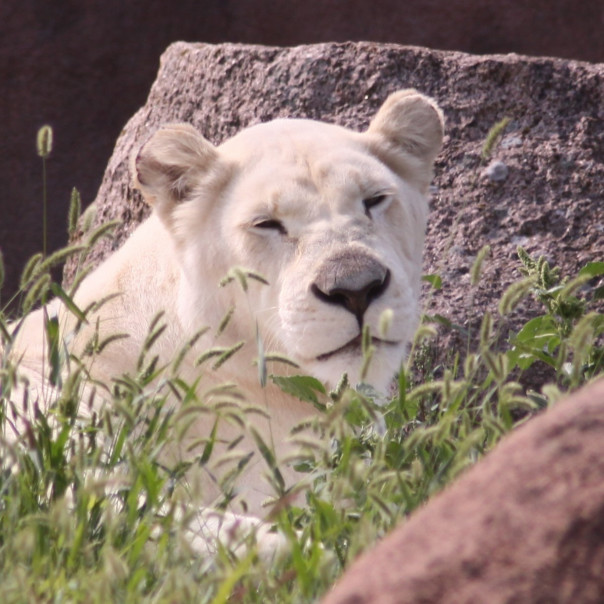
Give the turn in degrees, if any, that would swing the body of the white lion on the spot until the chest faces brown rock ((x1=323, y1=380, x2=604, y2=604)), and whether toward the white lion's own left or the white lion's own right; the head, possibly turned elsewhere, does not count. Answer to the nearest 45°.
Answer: approximately 45° to the white lion's own right

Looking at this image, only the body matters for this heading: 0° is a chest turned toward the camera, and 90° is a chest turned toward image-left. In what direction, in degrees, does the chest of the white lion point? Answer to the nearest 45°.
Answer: approximately 315°

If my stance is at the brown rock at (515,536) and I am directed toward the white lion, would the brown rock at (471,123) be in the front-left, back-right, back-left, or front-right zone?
front-right

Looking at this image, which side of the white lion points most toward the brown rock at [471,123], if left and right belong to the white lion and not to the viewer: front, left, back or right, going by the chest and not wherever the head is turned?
left
